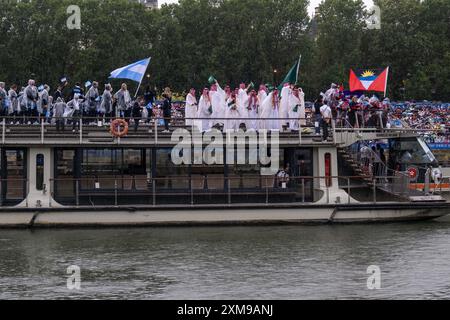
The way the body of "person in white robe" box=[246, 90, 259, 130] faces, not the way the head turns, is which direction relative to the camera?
toward the camera

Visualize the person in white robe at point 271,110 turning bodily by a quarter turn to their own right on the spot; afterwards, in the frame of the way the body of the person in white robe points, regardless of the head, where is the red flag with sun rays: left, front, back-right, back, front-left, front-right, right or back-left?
back-left
